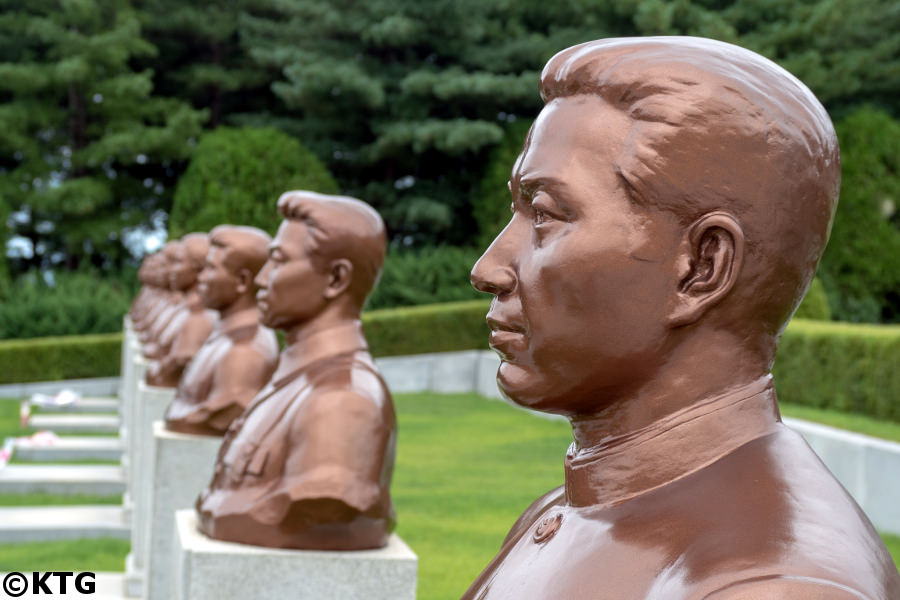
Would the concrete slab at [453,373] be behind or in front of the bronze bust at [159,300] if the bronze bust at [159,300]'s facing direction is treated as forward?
behind

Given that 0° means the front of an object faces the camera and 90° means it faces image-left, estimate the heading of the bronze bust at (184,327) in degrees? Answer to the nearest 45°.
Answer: approximately 45°

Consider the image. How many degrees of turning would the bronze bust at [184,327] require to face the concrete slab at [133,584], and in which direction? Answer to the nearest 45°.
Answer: approximately 45° to its left

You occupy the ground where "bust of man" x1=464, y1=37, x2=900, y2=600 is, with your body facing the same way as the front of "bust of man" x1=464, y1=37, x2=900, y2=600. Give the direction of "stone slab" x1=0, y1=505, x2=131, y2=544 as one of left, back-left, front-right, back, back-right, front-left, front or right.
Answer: front-right

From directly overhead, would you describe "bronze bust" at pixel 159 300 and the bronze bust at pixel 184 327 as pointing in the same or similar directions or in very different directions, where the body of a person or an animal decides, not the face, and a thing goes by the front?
same or similar directions

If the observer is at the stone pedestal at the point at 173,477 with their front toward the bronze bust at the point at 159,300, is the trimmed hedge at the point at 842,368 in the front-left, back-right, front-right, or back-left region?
front-right

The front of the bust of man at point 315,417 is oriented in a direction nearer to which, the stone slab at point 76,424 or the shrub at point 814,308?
the stone slab

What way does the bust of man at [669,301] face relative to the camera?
to the viewer's left

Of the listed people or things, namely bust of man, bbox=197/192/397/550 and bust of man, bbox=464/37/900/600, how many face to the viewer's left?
2

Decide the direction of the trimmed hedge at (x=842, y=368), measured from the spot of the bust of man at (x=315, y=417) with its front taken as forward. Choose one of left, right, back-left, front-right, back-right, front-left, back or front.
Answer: back-right

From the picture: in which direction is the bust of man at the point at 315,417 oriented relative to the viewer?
to the viewer's left

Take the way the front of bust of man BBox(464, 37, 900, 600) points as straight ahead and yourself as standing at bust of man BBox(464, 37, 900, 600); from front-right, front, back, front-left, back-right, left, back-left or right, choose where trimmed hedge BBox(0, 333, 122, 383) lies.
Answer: front-right
